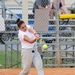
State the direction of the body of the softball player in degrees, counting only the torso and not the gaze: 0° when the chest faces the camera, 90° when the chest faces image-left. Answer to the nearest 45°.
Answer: approximately 315°

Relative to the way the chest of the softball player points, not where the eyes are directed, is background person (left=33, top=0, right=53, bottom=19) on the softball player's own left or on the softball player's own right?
on the softball player's own left

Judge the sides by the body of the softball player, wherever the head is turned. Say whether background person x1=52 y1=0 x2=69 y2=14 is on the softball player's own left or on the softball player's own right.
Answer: on the softball player's own left
